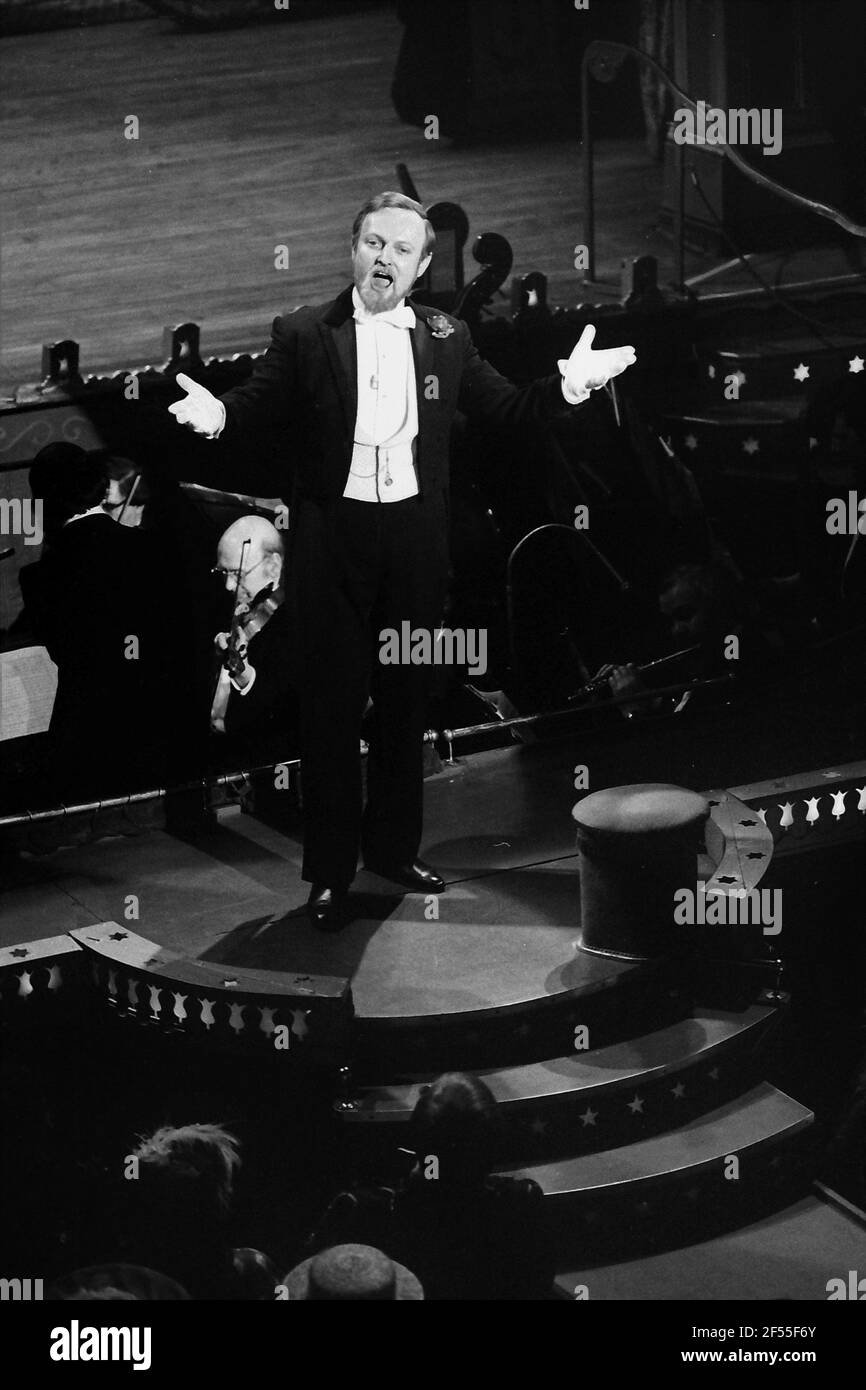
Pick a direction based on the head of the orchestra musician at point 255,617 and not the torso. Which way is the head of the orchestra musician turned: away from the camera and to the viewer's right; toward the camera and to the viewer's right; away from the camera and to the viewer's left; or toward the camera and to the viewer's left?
toward the camera and to the viewer's left

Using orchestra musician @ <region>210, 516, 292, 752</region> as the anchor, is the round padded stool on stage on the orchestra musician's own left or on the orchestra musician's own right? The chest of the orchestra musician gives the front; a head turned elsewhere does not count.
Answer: on the orchestra musician's own left

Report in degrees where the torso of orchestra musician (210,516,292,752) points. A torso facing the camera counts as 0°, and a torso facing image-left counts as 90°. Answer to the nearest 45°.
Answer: approximately 45°
